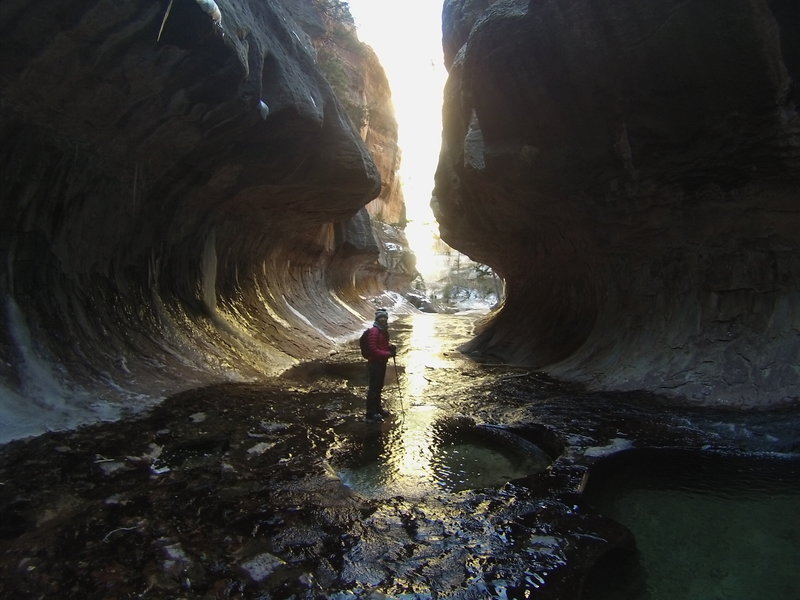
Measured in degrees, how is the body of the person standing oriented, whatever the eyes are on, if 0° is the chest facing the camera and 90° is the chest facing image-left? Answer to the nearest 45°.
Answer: approximately 315°
